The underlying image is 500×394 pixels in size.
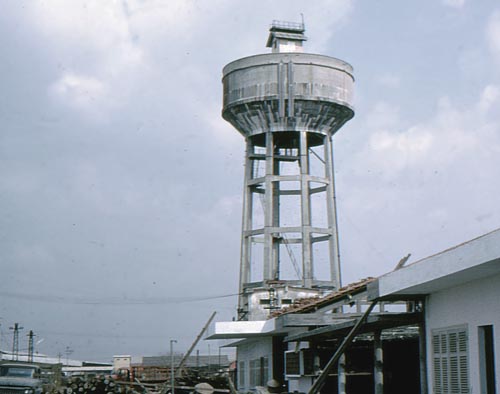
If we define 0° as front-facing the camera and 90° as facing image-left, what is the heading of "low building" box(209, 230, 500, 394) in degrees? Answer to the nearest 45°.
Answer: approximately 45°
